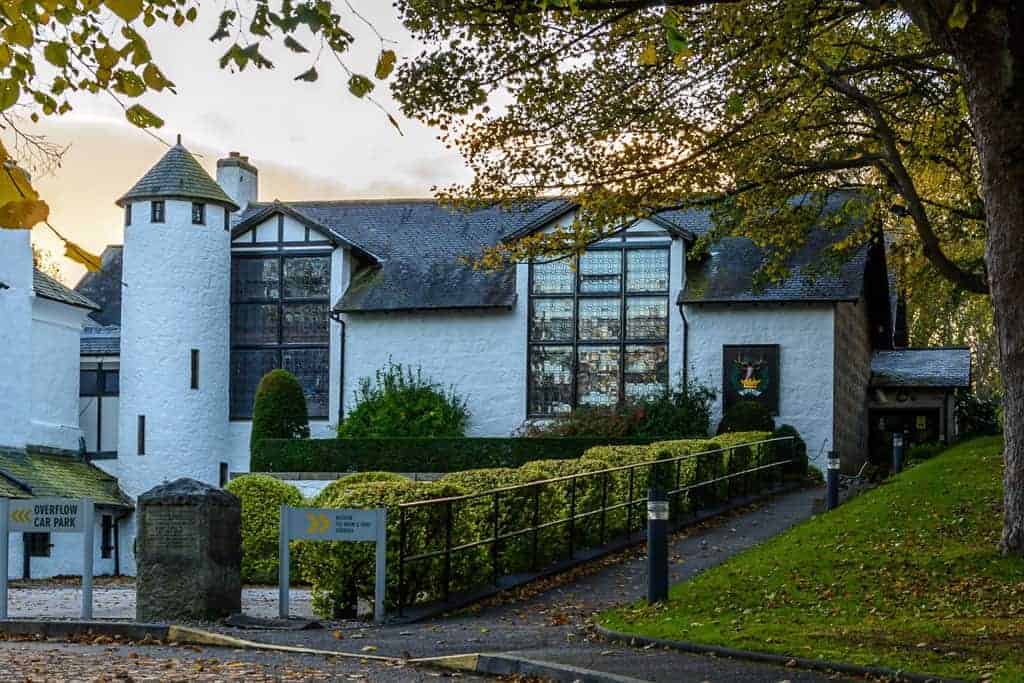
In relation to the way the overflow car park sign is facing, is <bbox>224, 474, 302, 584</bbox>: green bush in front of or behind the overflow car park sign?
behind

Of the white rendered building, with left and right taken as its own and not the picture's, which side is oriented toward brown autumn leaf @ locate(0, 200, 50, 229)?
front

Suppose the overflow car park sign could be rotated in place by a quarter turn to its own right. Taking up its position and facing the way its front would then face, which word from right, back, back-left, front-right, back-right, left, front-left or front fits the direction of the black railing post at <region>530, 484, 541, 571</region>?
back

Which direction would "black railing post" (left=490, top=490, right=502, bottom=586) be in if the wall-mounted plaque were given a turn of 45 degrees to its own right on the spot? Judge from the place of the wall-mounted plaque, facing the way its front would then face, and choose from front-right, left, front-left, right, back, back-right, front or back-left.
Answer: front-left

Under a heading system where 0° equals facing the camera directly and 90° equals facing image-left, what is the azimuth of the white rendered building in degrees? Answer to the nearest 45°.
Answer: approximately 0°

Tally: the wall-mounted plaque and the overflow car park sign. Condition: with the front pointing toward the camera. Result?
2

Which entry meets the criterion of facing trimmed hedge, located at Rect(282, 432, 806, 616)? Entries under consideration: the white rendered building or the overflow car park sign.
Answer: the white rendered building

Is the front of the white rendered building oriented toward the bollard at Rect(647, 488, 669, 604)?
yes

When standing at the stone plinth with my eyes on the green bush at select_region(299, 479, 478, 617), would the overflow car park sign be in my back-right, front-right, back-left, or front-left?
back-left

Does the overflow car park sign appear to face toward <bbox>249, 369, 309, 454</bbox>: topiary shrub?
no

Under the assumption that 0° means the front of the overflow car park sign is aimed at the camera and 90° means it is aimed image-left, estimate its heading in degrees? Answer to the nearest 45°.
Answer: approximately 0°

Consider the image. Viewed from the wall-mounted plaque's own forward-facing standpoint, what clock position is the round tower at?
The round tower is roughly at 3 o'clock from the wall-mounted plaque.

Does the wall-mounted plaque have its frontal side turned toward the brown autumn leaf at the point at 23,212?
yes

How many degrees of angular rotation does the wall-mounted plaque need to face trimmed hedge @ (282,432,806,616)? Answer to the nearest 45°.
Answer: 0° — it already faces it

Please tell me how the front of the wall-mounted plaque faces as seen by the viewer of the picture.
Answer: facing the viewer

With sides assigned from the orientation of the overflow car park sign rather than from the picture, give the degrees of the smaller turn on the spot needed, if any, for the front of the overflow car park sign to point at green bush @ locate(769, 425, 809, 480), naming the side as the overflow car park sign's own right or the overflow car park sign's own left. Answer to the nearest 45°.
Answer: approximately 135° to the overflow car park sign's own left

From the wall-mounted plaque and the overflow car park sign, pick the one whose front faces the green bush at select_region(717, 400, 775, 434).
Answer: the wall-mounted plaque

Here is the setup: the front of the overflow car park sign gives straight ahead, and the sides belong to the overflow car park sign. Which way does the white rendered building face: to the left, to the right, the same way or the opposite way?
the same way

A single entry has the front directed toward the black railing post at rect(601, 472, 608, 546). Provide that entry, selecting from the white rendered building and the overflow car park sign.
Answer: the white rendered building
